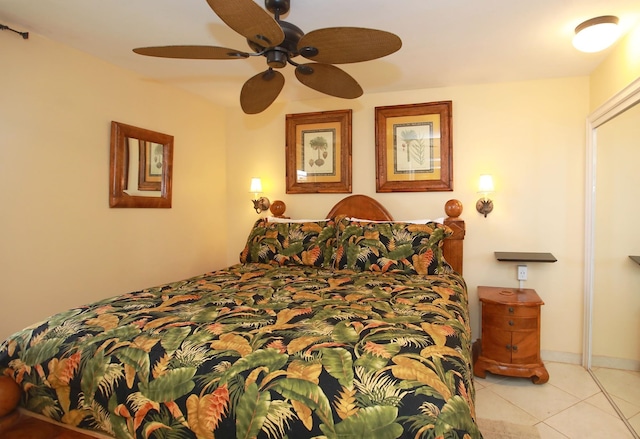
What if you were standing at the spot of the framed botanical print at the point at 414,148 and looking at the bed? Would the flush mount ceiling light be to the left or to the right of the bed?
left

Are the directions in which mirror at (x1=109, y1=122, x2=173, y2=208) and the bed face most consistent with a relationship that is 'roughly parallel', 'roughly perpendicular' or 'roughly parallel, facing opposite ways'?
roughly perpendicular

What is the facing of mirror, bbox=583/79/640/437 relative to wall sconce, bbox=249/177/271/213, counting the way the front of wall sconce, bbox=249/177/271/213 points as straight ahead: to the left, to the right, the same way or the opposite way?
to the right

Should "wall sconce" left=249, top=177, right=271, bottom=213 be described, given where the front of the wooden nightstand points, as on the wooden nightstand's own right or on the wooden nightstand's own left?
on the wooden nightstand's own right

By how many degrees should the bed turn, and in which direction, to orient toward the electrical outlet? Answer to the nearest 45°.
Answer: approximately 180°

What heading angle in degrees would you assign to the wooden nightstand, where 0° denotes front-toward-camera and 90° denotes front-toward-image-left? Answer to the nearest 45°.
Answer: approximately 0°

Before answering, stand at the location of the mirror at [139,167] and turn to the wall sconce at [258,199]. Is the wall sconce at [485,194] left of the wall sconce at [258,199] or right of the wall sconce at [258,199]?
right

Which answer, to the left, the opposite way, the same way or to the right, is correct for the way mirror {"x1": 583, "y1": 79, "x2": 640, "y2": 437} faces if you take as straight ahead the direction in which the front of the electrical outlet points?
to the right
